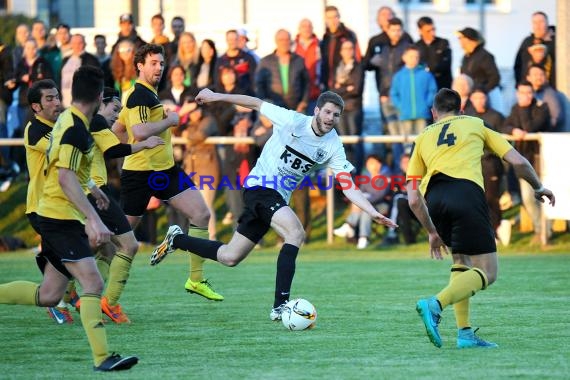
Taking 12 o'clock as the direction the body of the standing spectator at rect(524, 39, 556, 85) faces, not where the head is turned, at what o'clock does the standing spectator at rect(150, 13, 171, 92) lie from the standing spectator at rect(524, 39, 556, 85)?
the standing spectator at rect(150, 13, 171, 92) is roughly at 3 o'clock from the standing spectator at rect(524, 39, 556, 85).

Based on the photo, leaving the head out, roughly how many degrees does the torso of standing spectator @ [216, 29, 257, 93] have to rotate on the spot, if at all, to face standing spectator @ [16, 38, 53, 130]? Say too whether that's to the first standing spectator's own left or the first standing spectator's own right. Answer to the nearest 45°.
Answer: approximately 90° to the first standing spectator's own right

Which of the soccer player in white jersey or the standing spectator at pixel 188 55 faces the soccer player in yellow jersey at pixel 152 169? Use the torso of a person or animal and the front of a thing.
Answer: the standing spectator

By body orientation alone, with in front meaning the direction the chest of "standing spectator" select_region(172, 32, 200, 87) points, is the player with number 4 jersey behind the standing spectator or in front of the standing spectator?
in front

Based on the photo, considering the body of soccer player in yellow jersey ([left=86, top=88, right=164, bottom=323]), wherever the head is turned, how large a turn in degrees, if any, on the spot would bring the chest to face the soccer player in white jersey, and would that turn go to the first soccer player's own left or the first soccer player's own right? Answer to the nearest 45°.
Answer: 0° — they already face them

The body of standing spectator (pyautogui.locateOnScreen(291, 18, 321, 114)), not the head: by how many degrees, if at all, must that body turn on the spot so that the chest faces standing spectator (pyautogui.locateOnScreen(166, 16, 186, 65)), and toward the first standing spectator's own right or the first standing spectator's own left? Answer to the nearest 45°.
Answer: approximately 135° to the first standing spectator's own right

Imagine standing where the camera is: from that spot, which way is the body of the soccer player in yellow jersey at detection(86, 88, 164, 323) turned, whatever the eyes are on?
to the viewer's right

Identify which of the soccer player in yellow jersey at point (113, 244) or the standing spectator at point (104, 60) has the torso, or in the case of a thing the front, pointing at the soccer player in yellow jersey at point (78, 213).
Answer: the standing spectator

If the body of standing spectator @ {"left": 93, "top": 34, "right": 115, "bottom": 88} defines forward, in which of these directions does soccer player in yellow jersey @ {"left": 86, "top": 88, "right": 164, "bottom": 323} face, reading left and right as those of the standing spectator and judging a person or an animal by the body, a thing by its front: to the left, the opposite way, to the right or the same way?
to the left

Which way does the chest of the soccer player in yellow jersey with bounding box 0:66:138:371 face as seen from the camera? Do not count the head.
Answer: to the viewer's right

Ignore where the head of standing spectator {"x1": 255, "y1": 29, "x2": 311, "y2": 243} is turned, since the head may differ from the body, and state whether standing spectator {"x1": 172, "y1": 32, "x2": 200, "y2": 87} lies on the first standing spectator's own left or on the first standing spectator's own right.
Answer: on the first standing spectator's own right
